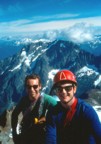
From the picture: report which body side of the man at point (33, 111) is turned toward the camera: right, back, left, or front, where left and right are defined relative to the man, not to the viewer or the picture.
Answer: front

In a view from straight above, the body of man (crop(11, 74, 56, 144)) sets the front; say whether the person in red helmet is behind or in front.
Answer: in front
